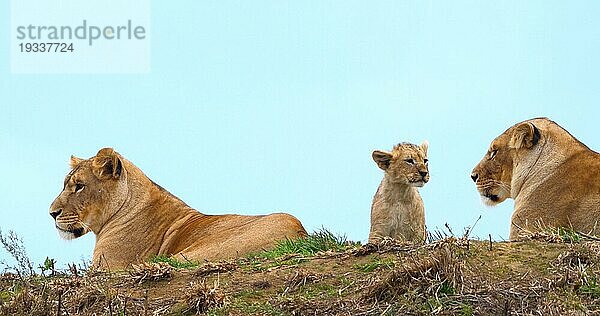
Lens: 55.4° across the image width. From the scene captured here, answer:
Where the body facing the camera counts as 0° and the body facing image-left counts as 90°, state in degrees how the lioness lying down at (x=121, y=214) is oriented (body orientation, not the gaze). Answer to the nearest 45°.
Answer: approximately 90°

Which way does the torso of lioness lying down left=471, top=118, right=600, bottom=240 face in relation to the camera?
to the viewer's left

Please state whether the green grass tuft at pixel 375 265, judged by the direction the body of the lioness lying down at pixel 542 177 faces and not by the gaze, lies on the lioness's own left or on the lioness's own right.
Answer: on the lioness's own left

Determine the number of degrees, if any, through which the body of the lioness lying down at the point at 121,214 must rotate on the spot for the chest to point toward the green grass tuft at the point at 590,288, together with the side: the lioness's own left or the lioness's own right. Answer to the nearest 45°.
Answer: approximately 135° to the lioness's own left

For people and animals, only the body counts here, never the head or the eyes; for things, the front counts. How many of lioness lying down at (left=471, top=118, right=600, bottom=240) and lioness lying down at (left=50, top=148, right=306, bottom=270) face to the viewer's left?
2

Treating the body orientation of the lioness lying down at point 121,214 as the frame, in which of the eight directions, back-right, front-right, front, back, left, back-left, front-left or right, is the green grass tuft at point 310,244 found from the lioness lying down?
back-left

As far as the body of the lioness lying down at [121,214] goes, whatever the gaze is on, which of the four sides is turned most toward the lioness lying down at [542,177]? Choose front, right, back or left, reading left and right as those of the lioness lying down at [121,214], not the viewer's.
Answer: back

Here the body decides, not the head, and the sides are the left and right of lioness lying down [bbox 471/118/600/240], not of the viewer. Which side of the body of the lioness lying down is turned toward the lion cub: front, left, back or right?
front

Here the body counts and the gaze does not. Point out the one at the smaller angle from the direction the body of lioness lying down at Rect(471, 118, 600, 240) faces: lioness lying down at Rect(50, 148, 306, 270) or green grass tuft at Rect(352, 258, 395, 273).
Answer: the lioness lying down

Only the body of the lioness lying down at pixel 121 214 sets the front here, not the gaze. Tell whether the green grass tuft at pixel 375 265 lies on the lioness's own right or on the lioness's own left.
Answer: on the lioness's own left
